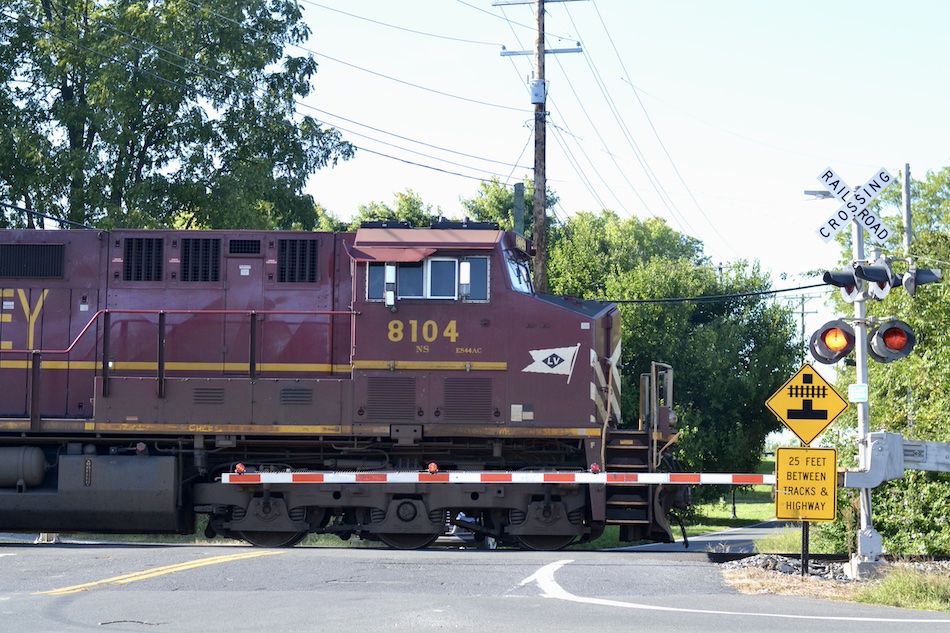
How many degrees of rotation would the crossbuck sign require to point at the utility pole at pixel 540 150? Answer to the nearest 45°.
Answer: approximately 135° to its right

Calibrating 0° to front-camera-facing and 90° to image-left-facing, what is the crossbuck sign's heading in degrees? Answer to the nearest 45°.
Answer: approximately 0°

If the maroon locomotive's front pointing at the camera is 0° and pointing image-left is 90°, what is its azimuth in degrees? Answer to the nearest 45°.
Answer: approximately 270°

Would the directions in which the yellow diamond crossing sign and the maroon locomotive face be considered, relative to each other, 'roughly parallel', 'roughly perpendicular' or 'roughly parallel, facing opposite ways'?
roughly perpendicular

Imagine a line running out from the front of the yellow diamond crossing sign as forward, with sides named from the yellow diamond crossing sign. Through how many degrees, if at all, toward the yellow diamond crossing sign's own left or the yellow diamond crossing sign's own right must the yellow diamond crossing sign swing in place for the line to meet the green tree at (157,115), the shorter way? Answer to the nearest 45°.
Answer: approximately 135° to the yellow diamond crossing sign's own right

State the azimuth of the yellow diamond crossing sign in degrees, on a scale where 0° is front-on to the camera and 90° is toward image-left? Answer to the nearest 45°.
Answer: approximately 0°

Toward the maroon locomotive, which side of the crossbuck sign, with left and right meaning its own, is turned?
right

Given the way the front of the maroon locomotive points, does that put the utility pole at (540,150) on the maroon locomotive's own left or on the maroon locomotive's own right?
on the maroon locomotive's own left

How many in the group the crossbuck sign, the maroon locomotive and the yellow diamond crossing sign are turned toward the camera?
2

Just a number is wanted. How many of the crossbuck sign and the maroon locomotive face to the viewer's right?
1
